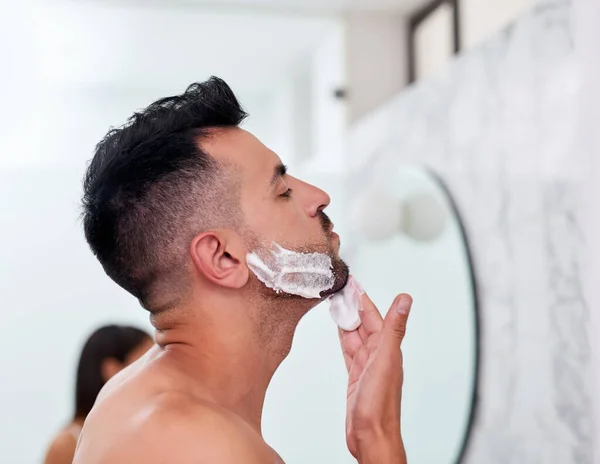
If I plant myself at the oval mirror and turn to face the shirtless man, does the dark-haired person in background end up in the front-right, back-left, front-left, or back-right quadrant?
front-right

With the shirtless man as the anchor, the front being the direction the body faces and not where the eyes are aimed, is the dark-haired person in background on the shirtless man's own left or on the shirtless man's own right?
on the shirtless man's own left

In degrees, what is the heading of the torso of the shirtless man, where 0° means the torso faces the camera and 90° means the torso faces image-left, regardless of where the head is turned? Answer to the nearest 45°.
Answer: approximately 270°

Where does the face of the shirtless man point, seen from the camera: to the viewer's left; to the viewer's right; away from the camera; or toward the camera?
to the viewer's right
